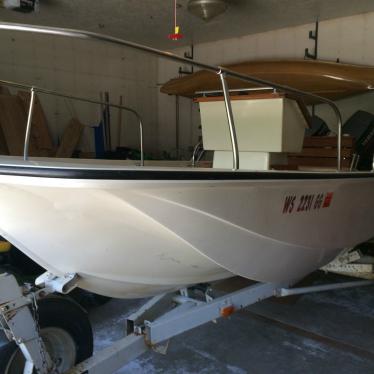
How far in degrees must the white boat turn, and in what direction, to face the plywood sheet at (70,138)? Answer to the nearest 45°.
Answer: approximately 135° to its right

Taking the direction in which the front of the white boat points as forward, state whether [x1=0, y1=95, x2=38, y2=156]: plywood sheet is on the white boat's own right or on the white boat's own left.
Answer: on the white boat's own right

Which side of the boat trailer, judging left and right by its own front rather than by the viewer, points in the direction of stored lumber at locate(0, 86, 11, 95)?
right

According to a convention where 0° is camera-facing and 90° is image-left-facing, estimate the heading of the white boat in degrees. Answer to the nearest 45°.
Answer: approximately 45°

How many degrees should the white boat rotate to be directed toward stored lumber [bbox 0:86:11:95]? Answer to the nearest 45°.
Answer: approximately 90° to its right

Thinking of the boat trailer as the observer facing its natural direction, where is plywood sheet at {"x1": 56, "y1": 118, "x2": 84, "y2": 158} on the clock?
The plywood sheet is roughly at 4 o'clock from the boat trailer.

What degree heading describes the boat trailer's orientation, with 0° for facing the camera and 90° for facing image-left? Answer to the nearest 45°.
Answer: approximately 45°

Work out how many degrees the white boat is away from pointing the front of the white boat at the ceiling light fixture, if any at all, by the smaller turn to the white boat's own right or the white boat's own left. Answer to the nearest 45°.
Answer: approximately 135° to the white boat's own right
